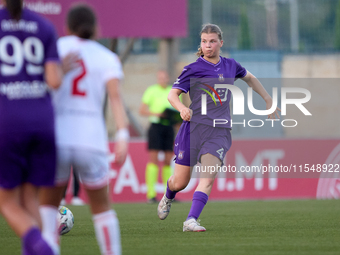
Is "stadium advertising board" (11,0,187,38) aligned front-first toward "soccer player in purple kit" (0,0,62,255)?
yes

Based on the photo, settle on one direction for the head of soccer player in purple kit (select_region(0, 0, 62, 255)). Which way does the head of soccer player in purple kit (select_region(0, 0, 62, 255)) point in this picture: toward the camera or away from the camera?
away from the camera

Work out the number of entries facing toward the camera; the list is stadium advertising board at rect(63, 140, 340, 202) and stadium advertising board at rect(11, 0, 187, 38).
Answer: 2

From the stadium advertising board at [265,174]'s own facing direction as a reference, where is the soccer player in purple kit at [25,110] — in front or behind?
in front

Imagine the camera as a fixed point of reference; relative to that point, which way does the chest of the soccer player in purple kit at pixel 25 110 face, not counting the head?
away from the camera

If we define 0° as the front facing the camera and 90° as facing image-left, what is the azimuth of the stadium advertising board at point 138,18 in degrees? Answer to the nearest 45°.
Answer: approximately 0°

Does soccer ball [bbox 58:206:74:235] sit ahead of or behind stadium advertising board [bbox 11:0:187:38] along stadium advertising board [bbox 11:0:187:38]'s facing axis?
ahead

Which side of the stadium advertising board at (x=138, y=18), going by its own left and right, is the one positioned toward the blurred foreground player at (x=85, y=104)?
front

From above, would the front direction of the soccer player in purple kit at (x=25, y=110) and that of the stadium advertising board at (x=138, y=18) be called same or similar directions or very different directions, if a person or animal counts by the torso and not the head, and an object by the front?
very different directions

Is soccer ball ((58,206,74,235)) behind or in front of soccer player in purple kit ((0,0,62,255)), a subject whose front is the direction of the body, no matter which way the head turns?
in front

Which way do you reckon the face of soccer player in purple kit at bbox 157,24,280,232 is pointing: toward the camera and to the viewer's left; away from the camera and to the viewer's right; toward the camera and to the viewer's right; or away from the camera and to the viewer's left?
toward the camera and to the viewer's left

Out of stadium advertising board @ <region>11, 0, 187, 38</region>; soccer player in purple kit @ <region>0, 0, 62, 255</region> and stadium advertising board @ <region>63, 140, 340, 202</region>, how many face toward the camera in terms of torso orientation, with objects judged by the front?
2

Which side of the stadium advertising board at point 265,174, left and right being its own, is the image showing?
front

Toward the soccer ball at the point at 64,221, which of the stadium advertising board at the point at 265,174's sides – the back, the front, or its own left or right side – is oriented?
front
